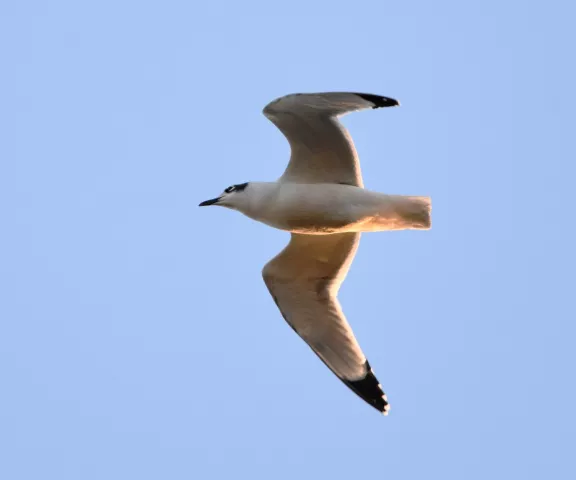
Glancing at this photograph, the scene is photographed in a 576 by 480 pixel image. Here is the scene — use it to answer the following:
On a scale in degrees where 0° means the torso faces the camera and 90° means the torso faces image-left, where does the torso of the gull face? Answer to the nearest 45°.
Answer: approximately 90°
